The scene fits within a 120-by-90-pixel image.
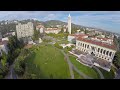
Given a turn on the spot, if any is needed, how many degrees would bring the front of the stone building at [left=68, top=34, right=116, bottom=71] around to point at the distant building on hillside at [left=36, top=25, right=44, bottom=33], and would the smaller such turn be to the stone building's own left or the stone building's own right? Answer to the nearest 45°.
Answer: approximately 45° to the stone building's own right

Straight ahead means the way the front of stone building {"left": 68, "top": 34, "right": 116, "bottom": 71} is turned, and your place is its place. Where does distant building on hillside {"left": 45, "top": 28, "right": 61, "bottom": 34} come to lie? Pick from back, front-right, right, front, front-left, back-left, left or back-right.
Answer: front-right

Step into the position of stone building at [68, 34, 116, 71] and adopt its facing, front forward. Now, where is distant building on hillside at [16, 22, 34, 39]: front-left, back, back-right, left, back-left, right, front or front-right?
front-right

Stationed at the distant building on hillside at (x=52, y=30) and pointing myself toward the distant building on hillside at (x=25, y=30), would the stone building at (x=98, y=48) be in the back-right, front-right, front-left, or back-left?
back-left

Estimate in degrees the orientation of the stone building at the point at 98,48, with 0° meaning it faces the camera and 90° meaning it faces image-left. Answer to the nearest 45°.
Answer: approximately 45°
